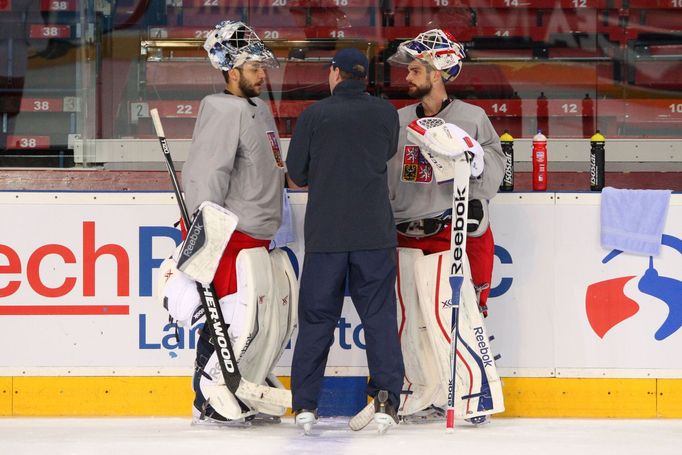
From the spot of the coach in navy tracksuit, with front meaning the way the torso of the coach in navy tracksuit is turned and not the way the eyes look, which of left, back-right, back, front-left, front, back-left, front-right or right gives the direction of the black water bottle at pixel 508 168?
front-right

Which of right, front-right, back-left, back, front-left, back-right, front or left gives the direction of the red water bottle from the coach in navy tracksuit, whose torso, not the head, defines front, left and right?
front-right

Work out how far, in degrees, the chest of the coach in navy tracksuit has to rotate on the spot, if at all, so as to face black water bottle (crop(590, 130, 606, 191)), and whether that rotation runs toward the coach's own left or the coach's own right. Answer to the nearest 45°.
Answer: approximately 45° to the coach's own right

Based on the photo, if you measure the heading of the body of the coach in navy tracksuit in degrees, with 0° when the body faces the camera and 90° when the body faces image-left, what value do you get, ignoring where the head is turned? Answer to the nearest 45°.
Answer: approximately 180°
